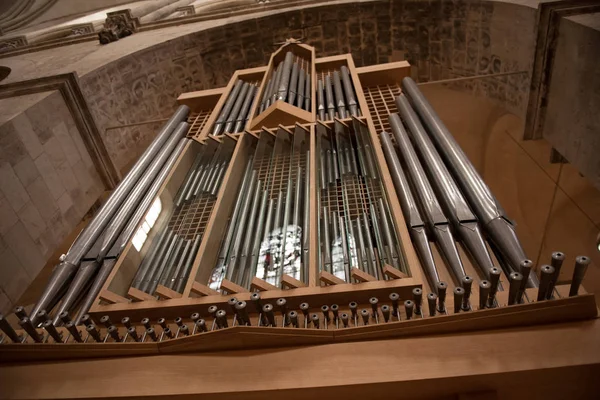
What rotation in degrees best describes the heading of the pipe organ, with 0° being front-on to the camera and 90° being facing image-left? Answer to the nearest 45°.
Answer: approximately 0°
